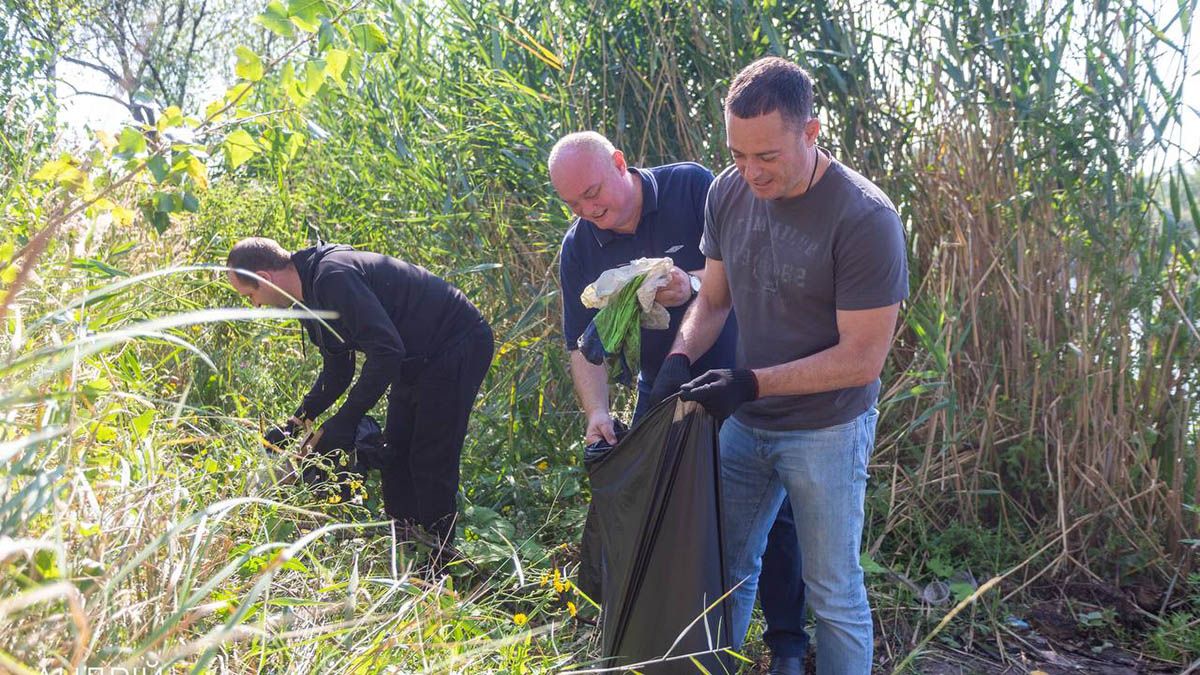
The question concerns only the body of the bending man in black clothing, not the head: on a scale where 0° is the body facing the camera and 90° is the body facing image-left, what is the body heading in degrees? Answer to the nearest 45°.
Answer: approximately 90°

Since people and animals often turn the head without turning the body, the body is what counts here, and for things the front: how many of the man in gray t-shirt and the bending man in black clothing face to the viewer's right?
0

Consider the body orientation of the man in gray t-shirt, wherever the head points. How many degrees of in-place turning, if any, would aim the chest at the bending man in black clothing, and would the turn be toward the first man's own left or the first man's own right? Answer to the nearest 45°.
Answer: approximately 90° to the first man's own right

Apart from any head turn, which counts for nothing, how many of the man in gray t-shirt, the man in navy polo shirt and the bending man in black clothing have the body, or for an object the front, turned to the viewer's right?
0

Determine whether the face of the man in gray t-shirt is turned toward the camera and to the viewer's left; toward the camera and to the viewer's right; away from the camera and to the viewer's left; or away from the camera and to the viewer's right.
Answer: toward the camera and to the viewer's left

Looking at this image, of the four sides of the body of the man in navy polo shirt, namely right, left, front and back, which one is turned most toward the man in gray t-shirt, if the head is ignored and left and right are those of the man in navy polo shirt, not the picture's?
left

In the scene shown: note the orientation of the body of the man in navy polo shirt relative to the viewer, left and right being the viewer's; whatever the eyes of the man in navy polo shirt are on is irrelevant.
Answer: facing the viewer and to the left of the viewer

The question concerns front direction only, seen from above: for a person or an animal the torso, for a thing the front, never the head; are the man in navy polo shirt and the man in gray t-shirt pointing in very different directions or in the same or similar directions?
same or similar directions

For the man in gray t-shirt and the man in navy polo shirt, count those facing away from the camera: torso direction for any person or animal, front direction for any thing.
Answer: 0

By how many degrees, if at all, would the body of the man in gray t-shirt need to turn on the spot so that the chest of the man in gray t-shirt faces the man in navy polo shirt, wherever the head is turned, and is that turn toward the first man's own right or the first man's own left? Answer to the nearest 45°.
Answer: approximately 90° to the first man's own right

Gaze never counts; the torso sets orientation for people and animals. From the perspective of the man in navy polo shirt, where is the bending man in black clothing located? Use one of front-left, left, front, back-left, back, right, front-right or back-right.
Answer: right
